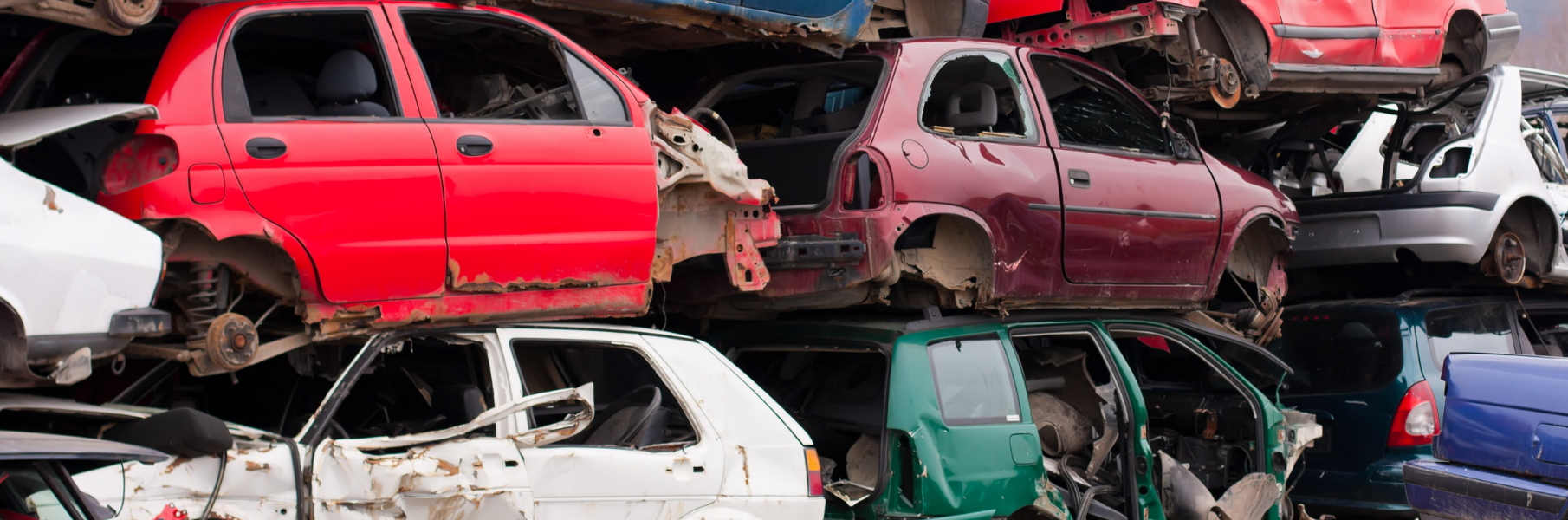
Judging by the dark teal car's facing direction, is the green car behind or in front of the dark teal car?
behind

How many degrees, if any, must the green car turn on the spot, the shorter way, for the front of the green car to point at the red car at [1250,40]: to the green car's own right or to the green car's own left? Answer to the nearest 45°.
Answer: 0° — it already faces it

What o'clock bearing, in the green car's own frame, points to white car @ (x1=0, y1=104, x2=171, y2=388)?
The white car is roughly at 6 o'clock from the green car.

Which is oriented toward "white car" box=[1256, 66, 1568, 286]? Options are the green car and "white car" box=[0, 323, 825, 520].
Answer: the green car

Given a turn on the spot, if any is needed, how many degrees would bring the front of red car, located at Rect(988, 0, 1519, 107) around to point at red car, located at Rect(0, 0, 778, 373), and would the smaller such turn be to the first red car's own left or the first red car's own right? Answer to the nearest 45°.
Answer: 0° — it already faces it

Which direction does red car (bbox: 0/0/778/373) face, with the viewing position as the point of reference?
facing away from the viewer and to the right of the viewer

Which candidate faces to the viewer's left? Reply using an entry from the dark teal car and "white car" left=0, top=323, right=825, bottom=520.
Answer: the white car

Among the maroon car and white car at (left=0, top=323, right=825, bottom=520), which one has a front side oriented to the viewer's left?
the white car

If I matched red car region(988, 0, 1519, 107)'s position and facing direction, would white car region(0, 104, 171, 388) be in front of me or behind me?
in front

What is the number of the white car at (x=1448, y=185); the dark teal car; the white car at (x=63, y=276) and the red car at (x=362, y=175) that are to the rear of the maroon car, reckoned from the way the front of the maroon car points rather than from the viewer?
2

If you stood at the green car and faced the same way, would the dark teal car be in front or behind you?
in front

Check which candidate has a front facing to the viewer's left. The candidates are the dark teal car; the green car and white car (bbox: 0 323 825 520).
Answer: the white car

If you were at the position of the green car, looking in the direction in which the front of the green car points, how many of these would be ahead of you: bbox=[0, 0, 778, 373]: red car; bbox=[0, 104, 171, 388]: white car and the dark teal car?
1

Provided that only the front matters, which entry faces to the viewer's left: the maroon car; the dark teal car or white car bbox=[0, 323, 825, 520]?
the white car

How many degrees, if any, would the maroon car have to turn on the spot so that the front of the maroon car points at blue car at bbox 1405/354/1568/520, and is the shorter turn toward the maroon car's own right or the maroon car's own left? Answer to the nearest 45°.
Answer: approximately 45° to the maroon car's own right

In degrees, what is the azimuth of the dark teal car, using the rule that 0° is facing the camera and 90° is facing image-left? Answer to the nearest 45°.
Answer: approximately 225°

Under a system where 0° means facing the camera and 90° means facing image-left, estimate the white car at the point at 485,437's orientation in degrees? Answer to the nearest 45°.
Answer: approximately 90°

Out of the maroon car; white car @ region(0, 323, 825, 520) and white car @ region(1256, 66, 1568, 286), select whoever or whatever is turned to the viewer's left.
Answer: white car @ region(0, 323, 825, 520)

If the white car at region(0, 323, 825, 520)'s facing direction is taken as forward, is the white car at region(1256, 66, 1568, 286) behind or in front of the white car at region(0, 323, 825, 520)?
behind

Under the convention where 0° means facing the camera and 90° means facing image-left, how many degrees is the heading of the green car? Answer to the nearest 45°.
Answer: approximately 225°
